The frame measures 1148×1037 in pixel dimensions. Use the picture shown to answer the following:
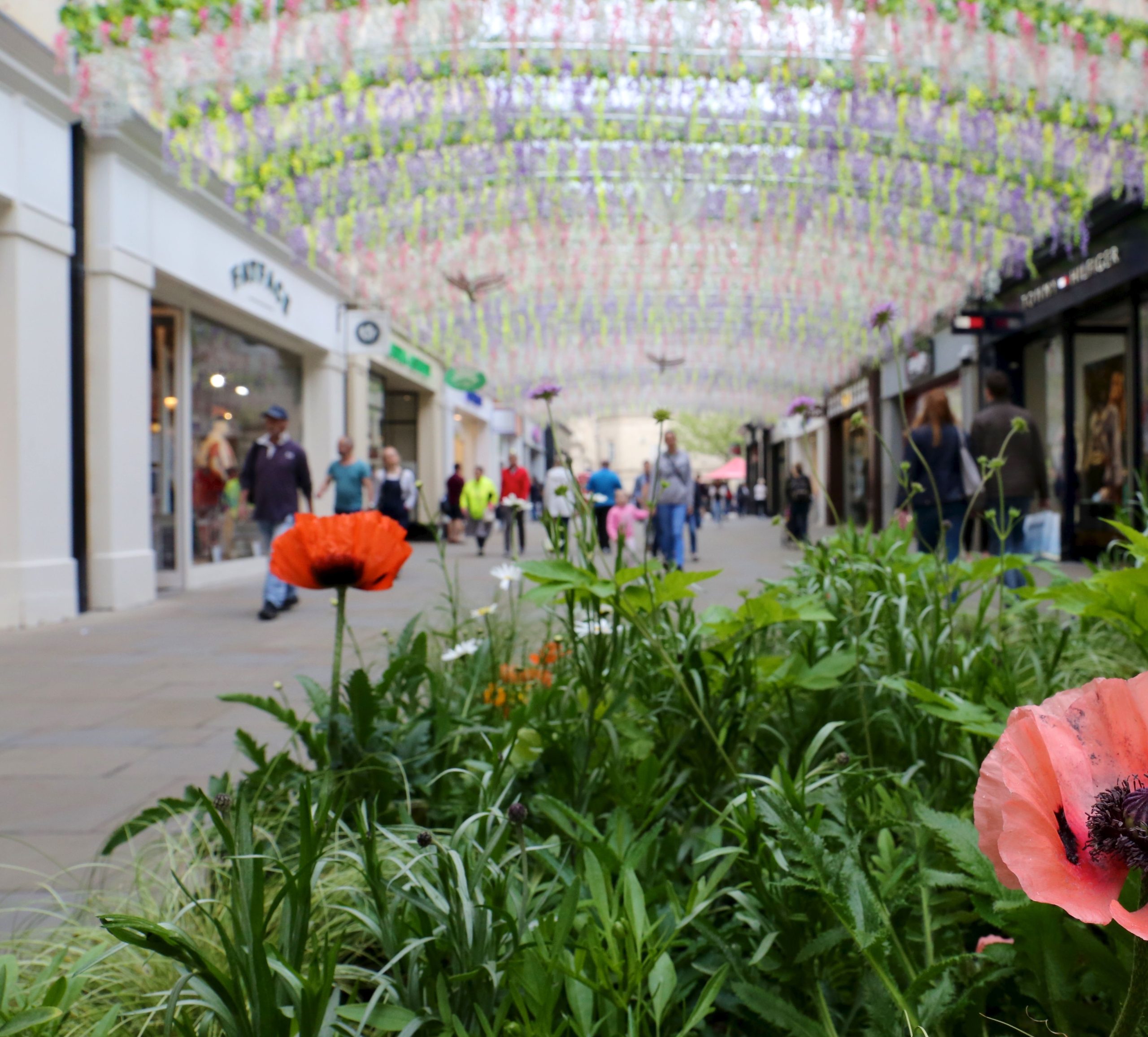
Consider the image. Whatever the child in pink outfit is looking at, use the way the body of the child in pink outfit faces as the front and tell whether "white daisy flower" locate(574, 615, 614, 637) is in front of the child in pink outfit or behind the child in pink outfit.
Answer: in front

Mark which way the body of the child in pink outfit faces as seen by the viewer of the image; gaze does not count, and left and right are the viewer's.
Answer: facing the viewer

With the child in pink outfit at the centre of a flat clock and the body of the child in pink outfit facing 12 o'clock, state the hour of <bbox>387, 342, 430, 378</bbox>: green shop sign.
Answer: The green shop sign is roughly at 5 o'clock from the child in pink outfit.

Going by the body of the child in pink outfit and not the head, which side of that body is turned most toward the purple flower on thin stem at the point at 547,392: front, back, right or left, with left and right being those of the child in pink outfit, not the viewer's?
front

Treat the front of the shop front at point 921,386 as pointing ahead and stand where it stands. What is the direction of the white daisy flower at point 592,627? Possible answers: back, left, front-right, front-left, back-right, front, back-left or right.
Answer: front-left

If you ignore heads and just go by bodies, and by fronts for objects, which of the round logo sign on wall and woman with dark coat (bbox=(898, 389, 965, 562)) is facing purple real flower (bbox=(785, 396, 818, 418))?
the round logo sign on wall

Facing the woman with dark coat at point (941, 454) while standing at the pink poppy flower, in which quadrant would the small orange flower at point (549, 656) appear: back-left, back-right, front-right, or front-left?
front-left

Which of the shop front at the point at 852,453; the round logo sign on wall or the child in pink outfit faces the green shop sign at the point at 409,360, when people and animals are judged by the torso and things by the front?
the shop front

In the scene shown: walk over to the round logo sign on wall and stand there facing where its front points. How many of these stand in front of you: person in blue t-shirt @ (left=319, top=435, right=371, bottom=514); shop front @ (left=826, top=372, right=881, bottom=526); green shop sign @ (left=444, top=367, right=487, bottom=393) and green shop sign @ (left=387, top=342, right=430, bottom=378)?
1

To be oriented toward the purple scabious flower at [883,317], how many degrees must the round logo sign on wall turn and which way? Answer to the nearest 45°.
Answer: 0° — it already faces it

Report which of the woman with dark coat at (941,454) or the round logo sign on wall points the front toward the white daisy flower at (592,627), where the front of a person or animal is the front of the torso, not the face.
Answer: the round logo sign on wall

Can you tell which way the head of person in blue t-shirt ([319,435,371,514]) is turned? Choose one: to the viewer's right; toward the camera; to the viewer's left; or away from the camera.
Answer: toward the camera

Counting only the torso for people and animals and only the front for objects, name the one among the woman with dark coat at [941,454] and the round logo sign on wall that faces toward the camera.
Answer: the round logo sign on wall

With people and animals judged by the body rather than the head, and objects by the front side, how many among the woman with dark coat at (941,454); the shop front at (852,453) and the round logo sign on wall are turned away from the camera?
1

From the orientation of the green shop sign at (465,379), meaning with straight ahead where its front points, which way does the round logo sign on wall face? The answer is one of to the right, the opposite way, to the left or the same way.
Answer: the same way

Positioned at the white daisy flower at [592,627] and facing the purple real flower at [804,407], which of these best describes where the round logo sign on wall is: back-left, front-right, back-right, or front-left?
front-left

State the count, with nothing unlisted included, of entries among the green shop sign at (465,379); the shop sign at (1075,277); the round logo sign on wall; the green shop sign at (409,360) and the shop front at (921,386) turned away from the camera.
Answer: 0

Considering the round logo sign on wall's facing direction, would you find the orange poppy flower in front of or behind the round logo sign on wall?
in front

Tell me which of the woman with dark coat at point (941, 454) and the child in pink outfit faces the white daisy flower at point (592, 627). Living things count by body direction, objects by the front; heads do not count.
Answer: the child in pink outfit

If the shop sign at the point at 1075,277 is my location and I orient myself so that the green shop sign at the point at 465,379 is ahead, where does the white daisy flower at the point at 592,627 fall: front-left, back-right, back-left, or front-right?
back-left

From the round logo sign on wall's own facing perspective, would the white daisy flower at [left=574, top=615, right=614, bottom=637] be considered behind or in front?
in front

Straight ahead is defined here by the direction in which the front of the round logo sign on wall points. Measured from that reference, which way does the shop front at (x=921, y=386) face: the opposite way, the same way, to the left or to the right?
to the right

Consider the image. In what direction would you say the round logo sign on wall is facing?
toward the camera
